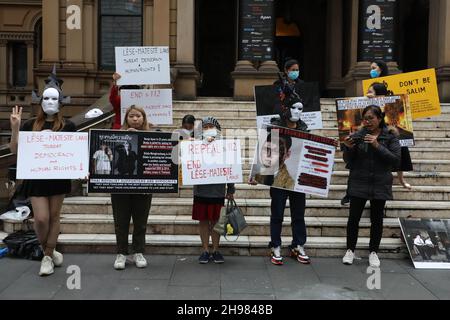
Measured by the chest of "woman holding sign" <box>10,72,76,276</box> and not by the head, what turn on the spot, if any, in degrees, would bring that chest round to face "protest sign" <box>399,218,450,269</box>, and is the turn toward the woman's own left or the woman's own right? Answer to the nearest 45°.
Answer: approximately 90° to the woman's own left

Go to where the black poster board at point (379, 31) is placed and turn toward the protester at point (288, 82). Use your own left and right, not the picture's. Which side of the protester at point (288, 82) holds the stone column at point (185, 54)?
right

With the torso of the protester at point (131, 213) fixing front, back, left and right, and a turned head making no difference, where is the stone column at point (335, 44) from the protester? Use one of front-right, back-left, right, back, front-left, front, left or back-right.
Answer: back-left

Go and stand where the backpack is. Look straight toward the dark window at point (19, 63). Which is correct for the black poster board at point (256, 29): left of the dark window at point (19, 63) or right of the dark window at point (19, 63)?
right

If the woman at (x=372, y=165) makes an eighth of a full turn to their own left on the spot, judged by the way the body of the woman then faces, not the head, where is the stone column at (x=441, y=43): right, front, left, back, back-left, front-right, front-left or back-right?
back-left

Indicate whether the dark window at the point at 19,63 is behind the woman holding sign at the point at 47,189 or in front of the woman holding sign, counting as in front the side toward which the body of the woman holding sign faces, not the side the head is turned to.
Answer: behind
